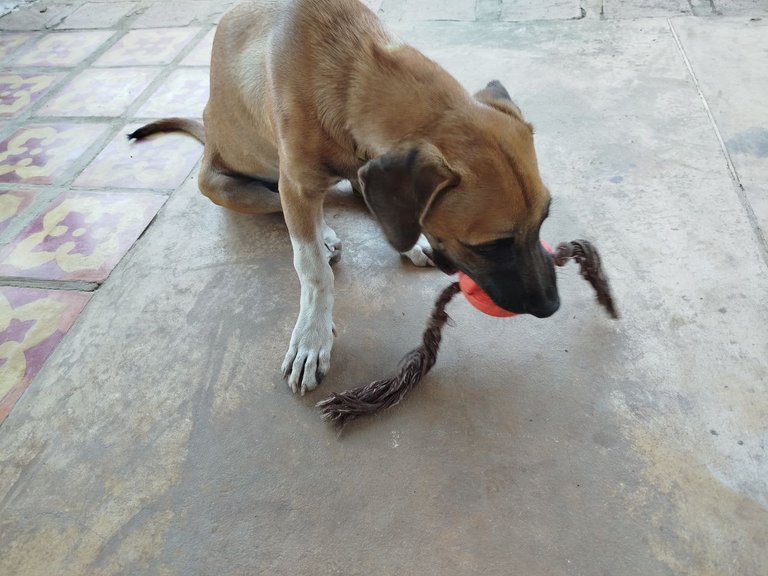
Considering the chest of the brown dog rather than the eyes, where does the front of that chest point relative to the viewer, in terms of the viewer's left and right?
facing the viewer and to the right of the viewer
